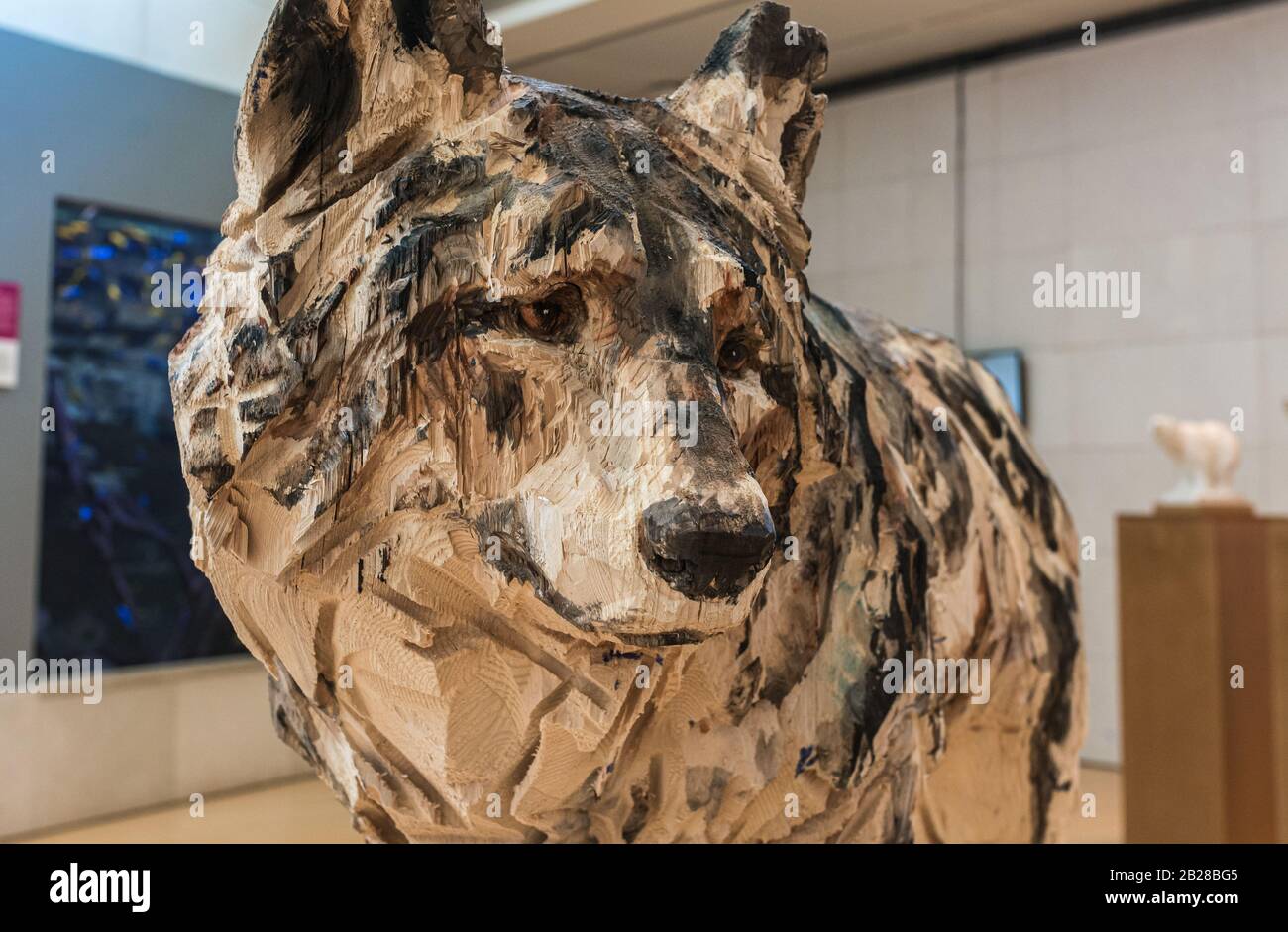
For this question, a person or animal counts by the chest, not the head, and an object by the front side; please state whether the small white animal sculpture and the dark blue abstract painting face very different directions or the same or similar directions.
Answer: very different directions

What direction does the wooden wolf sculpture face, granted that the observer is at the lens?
facing the viewer and to the left of the viewer

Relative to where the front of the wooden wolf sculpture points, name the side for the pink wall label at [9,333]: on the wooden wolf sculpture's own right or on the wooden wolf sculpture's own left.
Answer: on the wooden wolf sculpture's own right

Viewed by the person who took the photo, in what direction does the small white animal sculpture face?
facing to the left of the viewer

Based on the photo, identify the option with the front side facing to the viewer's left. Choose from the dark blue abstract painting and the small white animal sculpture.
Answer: the small white animal sculpture

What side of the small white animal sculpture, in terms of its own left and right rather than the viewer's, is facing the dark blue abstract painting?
front

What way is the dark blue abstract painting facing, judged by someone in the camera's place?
facing the viewer and to the right of the viewer

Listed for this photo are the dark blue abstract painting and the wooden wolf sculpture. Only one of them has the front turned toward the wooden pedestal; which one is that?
the dark blue abstract painting

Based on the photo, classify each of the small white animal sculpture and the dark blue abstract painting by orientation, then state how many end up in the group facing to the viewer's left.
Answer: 1

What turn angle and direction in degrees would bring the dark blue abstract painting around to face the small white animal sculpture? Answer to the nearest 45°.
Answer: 0° — it already faces it
